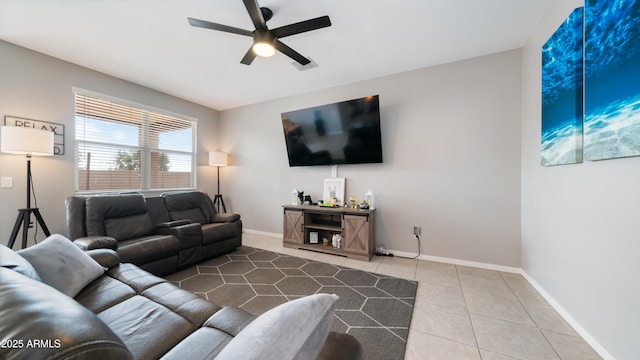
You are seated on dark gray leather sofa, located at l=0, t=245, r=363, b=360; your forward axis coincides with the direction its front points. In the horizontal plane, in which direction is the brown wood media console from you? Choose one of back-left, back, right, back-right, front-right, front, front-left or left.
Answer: front

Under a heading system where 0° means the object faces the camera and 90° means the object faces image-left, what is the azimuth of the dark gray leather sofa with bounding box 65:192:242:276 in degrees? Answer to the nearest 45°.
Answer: approximately 315°

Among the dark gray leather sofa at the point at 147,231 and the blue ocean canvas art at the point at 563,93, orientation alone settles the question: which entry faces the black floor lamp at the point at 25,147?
the blue ocean canvas art

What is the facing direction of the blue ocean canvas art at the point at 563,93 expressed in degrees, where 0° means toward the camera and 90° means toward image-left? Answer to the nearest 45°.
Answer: approximately 45°

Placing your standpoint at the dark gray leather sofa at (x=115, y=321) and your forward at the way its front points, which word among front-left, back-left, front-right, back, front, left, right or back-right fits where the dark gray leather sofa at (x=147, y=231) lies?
front-left

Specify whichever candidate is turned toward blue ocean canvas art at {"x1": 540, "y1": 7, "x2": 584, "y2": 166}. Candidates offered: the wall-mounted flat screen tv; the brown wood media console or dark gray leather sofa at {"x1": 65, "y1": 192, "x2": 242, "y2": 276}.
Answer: the dark gray leather sofa

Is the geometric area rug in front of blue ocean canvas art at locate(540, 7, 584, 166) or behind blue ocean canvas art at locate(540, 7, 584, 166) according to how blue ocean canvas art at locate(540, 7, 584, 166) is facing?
in front

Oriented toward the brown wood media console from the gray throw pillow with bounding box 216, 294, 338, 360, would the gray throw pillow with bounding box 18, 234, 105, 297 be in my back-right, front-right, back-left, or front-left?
front-left

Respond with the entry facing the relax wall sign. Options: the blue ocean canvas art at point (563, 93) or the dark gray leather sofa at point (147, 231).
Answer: the blue ocean canvas art

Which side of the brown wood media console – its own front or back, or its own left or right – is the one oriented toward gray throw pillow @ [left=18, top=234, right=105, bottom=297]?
front

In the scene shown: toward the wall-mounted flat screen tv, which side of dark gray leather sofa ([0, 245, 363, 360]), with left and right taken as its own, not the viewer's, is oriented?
front

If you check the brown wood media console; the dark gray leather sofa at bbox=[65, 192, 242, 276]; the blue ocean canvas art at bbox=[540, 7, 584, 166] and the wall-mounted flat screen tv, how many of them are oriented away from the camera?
0

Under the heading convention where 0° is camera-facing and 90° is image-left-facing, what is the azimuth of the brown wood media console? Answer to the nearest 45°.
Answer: approximately 45°

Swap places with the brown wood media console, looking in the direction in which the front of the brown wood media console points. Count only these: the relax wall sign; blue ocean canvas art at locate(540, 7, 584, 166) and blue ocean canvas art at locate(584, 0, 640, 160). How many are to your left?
2

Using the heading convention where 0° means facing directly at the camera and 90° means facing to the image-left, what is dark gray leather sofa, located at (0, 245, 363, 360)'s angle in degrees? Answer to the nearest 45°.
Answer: approximately 225°

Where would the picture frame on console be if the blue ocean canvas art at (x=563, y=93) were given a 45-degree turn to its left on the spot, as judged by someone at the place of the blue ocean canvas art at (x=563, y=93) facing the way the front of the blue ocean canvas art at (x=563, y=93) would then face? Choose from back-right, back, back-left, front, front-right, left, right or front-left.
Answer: right

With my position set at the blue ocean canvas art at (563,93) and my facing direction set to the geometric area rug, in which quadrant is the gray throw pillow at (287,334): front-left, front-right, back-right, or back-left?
front-left

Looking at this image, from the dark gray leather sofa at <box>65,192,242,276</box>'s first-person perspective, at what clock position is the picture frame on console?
The picture frame on console is roughly at 11 o'clock from the dark gray leather sofa.

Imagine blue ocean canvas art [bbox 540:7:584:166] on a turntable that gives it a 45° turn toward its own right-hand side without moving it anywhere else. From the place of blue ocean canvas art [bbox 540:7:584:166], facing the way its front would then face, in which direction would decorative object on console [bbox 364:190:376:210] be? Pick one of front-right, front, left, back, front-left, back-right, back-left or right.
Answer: front
